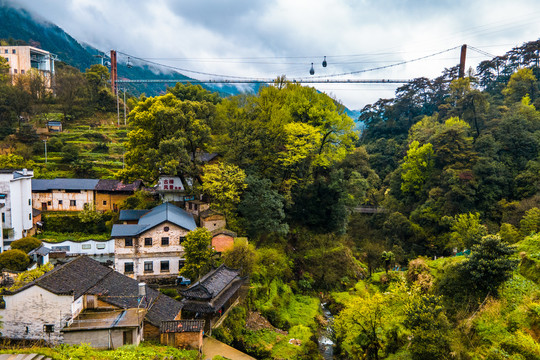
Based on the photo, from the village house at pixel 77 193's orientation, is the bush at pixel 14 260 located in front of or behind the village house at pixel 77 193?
in front

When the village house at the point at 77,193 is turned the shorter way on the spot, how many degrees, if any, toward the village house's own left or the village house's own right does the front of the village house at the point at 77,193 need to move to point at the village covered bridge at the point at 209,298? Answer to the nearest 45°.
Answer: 0° — it already faces it

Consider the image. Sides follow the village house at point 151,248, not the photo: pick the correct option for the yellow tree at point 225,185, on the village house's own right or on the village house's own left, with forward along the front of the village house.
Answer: on the village house's own left

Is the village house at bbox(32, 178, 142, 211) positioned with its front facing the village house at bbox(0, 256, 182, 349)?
yes

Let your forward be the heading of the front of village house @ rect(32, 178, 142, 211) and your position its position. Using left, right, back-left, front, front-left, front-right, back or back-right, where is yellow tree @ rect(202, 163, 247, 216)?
front-left

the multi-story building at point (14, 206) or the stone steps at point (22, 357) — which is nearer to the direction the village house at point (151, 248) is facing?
the stone steps

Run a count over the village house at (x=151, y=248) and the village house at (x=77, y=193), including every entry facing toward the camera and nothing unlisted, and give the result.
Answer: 2

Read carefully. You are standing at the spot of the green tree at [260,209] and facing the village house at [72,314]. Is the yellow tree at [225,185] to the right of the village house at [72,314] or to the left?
right

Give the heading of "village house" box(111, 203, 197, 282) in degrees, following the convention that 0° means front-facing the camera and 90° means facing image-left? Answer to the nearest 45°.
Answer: approximately 0°

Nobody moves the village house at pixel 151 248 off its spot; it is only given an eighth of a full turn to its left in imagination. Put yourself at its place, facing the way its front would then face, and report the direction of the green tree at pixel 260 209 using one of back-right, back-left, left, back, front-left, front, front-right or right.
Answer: front-left

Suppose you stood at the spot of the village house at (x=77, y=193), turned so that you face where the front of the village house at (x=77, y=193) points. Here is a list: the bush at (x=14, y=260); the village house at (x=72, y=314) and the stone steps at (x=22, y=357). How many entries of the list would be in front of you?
3

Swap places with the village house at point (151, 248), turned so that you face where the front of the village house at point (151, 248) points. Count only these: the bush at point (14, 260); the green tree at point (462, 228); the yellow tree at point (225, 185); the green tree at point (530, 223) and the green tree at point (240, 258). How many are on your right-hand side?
1

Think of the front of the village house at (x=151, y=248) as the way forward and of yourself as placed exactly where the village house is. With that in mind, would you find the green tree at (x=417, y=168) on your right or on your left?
on your left
